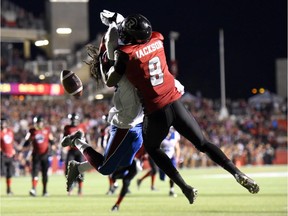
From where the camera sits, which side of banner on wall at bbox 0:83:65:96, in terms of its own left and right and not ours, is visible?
front

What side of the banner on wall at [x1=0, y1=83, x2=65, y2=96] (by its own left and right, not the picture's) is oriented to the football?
front

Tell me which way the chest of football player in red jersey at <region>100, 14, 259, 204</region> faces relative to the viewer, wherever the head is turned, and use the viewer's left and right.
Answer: facing away from the viewer and to the left of the viewer

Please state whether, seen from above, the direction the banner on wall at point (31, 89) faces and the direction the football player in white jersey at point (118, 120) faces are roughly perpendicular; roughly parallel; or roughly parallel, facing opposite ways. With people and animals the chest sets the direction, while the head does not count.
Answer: roughly perpendicular

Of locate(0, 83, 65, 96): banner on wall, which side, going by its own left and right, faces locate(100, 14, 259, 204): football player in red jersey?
front
